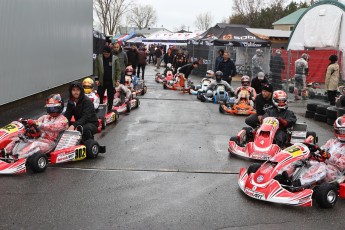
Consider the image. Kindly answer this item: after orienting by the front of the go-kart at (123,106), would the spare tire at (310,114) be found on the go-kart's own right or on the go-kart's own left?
on the go-kart's own left

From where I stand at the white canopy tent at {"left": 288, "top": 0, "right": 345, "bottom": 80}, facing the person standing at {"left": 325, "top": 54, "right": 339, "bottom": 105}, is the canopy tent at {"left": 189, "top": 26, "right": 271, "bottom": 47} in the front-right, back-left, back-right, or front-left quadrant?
back-right

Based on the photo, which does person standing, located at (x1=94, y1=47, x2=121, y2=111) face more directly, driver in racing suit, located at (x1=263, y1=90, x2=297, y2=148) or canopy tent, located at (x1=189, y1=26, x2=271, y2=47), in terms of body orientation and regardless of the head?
the driver in racing suit

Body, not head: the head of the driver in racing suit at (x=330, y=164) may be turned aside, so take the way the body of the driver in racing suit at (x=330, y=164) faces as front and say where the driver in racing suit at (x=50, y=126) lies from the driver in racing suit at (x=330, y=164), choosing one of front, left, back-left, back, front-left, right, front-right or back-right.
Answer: front-right

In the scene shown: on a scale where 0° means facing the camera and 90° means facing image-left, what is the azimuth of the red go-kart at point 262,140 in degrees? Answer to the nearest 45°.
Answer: approximately 45°

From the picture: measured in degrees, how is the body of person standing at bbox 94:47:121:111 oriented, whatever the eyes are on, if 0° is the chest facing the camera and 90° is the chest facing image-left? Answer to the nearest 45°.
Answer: approximately 0°

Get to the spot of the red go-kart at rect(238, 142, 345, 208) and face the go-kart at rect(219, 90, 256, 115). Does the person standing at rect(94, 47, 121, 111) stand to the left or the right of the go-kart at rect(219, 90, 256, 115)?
left

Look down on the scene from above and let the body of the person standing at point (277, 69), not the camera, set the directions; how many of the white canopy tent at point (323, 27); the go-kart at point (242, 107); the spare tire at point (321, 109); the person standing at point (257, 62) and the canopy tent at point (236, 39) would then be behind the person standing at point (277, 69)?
2

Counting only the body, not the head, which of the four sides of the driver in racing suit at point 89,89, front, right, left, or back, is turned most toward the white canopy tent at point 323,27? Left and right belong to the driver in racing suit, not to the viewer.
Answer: back

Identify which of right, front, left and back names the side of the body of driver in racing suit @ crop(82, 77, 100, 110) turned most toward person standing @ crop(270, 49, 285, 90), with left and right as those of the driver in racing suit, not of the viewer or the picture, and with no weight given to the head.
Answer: back
